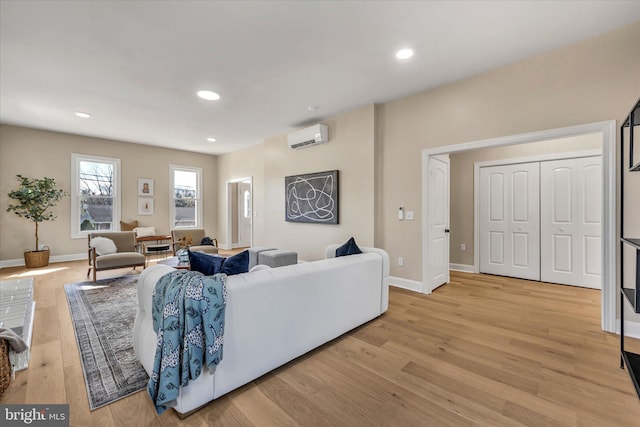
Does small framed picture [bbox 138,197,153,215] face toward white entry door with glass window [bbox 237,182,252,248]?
no

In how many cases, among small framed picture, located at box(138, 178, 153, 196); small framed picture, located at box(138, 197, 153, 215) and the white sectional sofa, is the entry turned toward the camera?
2

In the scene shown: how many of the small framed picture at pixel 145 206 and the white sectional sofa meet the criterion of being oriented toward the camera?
1

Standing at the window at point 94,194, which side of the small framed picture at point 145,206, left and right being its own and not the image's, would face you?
right

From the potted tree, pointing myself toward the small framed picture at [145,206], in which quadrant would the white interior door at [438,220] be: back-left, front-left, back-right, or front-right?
front-right

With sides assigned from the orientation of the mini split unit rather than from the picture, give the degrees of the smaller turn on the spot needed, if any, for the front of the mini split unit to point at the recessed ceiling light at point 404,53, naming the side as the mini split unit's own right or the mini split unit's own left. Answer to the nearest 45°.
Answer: approximately 90° to the mini split unit's own left

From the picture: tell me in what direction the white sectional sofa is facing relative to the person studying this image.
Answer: facing away from the viewer and to the left of the viewer

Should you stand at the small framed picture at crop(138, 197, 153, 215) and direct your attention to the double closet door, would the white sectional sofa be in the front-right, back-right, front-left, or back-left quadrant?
front-right

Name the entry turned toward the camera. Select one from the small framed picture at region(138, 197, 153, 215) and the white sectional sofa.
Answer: the small framed picture

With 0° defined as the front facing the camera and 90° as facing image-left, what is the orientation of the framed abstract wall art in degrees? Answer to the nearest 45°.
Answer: approximately 45°

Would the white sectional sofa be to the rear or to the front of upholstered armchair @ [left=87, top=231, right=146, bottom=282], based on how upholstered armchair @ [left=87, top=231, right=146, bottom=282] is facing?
to the front

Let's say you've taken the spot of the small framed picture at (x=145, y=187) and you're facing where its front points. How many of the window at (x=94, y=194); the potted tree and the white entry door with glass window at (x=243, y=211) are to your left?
1

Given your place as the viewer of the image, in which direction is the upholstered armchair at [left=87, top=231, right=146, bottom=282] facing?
facing the viewer and to the right of the viewer

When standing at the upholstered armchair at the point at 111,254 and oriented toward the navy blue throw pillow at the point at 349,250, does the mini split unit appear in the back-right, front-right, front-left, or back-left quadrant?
front-left

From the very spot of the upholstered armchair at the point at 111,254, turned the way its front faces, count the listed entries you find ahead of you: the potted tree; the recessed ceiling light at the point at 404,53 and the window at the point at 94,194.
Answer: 1

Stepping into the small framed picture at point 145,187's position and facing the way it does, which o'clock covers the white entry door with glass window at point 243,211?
The white entry door with glass window is roughly at 9 o'clock from the small framed picture.

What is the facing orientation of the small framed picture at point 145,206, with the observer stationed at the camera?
facing the viewer

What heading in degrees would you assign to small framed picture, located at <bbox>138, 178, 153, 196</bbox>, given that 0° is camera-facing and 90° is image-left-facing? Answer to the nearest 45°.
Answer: approximately 0°
